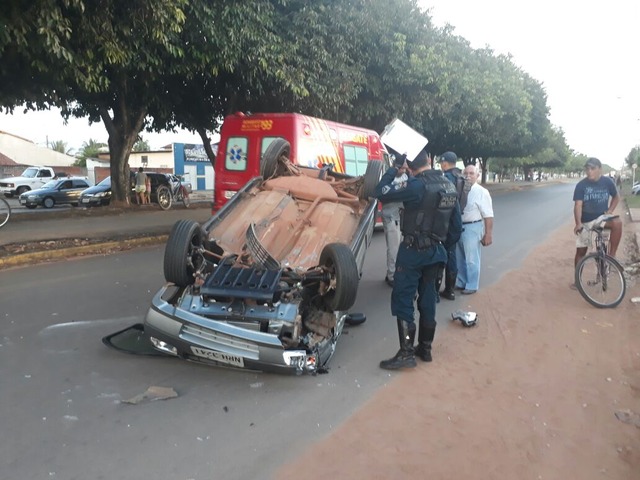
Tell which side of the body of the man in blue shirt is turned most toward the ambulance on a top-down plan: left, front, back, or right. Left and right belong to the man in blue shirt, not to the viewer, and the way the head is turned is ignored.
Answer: right

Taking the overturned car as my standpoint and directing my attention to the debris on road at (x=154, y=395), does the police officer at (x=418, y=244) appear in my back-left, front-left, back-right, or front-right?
front-left

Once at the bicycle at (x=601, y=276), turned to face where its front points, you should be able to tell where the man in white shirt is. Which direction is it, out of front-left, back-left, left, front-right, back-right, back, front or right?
right

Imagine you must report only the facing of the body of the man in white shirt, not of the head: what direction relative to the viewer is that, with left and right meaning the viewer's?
facing the viewer and to the left of the viewer

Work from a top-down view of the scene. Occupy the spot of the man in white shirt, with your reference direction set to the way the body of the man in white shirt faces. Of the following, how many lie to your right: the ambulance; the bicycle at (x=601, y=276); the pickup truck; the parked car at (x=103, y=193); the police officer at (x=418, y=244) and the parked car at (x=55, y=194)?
4

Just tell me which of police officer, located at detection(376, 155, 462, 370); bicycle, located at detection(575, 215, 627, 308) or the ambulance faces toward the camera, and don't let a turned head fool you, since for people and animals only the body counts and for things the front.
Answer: the bicycle

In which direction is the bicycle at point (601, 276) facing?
toward the camera

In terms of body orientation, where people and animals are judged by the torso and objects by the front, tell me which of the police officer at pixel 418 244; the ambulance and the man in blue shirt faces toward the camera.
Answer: the man in blue shirt

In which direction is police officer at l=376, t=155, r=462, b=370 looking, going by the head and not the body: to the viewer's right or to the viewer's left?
to the viewer's left

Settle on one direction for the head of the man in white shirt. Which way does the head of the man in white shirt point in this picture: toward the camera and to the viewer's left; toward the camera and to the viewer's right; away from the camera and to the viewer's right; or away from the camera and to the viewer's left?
toward the camera and to the viewer's left

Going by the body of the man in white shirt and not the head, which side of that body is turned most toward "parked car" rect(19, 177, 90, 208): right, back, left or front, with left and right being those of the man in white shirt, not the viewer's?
right

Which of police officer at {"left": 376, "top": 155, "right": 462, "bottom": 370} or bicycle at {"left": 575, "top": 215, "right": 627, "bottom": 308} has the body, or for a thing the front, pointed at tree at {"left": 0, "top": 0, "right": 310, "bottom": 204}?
the police officer

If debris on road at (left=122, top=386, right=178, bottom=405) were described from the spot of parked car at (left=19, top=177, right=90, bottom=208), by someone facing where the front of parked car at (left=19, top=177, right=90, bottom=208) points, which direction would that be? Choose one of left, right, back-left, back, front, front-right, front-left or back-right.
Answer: front-left

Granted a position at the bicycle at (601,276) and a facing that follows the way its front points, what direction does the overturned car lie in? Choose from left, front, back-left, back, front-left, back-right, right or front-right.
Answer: front-right
